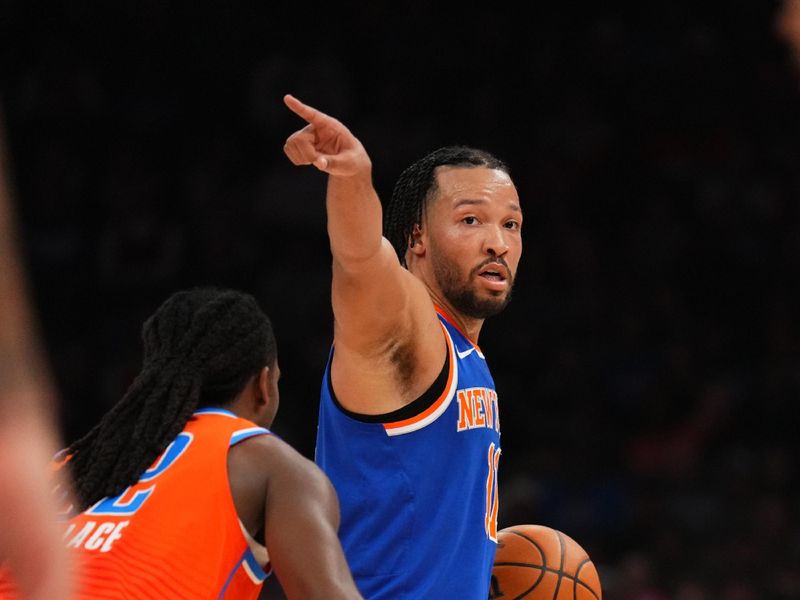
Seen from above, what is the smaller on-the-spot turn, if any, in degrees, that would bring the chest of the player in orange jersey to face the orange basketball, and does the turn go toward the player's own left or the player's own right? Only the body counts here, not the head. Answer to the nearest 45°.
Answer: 0° — they already face it

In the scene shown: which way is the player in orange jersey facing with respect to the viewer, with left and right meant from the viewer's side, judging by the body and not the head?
facing away from the viewer and to the right of the viewer

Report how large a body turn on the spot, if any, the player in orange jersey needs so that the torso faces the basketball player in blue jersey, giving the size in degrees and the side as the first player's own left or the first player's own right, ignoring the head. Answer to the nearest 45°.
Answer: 0° — they already face them

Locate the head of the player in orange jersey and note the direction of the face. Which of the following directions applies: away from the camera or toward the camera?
away from the camera
